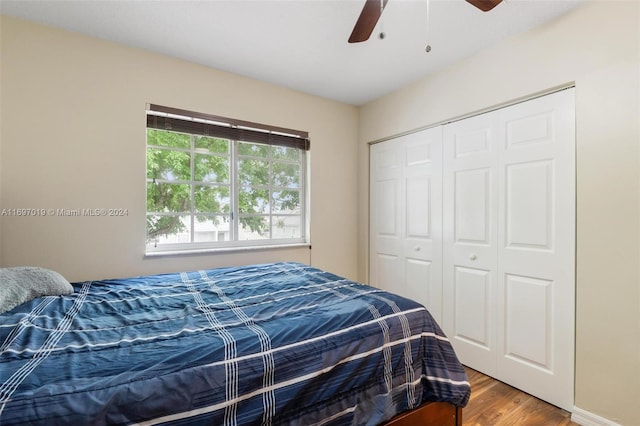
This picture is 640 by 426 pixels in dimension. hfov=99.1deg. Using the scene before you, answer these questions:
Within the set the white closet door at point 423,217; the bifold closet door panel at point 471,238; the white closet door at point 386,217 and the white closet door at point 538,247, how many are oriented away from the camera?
0

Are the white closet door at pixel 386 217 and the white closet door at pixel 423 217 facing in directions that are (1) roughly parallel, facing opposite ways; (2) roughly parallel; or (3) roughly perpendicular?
roughly parallel

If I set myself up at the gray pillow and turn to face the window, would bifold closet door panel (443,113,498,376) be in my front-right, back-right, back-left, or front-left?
front-right

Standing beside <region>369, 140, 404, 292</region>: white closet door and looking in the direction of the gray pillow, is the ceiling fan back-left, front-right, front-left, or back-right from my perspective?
front-left

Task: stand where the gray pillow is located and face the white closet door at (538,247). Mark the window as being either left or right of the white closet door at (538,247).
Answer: left

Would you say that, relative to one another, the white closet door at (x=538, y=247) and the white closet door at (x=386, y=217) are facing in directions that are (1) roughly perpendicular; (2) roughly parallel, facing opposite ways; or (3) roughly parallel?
roughly parallel

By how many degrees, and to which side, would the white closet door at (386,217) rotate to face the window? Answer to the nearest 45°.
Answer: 0° — it already faces it

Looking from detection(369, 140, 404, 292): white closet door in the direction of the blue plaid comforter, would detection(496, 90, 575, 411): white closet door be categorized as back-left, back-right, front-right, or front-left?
front-left

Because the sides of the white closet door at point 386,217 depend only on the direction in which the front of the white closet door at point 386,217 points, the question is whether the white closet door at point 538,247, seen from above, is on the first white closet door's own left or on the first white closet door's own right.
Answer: on the first white closet door's own left

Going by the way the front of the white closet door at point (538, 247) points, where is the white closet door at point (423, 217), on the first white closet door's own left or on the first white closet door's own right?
on the first white closet door's own right

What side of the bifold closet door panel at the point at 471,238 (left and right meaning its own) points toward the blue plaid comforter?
front

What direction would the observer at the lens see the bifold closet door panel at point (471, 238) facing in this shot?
facing the viewer and to the left of the viewer

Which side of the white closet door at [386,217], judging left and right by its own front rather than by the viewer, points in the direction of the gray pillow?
front

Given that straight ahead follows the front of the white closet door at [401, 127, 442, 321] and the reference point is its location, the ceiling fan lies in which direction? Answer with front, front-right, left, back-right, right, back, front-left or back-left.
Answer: front-left

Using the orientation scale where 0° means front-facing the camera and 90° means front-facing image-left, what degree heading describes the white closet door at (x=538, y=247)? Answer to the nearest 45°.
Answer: approximately 45°
